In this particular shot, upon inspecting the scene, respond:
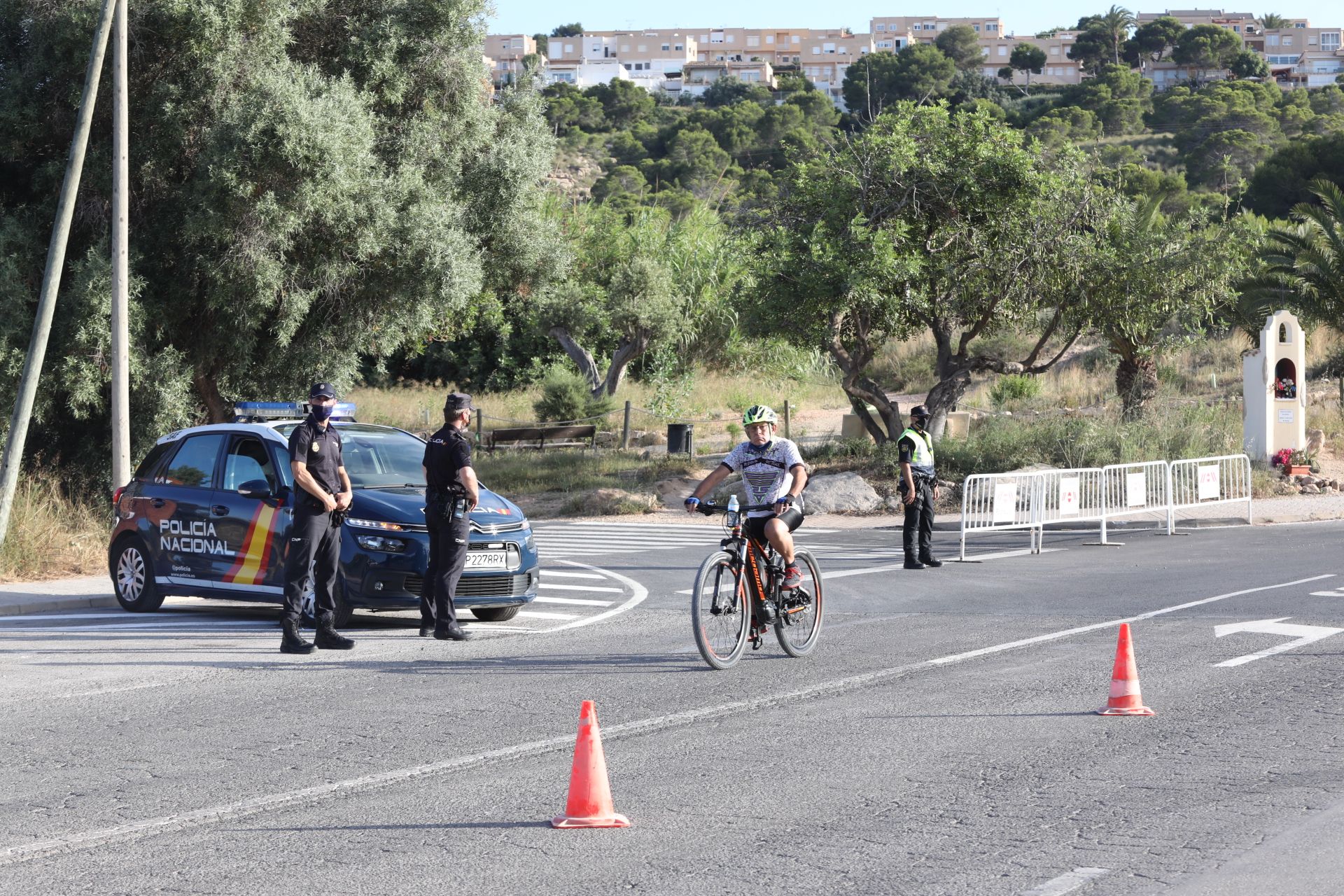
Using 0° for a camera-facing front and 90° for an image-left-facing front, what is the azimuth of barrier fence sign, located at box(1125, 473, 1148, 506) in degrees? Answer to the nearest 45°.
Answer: approximately 0°

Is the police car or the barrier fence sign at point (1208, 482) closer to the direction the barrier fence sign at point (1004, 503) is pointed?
the police car

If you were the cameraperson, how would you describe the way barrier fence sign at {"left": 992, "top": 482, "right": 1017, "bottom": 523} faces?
facing the viewer

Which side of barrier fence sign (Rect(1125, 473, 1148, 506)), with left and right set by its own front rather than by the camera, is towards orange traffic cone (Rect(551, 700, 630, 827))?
front

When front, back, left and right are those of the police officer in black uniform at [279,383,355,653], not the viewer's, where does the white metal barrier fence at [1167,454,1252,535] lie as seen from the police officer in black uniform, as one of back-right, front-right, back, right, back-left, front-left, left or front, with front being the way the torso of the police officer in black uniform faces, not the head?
left

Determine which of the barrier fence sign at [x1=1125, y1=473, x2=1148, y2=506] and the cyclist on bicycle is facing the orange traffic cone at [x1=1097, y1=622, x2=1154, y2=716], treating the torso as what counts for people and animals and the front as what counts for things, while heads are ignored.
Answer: the barrier fence sign

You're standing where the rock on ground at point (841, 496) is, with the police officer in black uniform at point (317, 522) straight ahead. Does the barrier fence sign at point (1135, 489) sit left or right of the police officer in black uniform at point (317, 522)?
left

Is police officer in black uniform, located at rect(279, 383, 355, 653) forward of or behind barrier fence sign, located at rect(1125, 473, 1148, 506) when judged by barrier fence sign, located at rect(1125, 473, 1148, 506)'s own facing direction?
forward

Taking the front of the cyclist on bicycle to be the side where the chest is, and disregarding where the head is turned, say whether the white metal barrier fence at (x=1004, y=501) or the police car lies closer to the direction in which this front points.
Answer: the police car

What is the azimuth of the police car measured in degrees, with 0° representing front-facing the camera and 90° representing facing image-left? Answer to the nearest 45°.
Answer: approximately 315°

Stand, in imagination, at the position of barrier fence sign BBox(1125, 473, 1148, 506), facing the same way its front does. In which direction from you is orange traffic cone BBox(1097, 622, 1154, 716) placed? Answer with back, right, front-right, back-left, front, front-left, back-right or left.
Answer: front

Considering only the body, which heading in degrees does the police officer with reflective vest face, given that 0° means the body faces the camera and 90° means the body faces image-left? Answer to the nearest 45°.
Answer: approximately 315°

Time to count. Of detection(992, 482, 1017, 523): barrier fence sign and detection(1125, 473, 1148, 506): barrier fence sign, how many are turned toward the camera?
2

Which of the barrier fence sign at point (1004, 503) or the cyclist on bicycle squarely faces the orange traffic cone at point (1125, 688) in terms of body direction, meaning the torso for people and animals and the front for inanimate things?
the barrier fence sign
